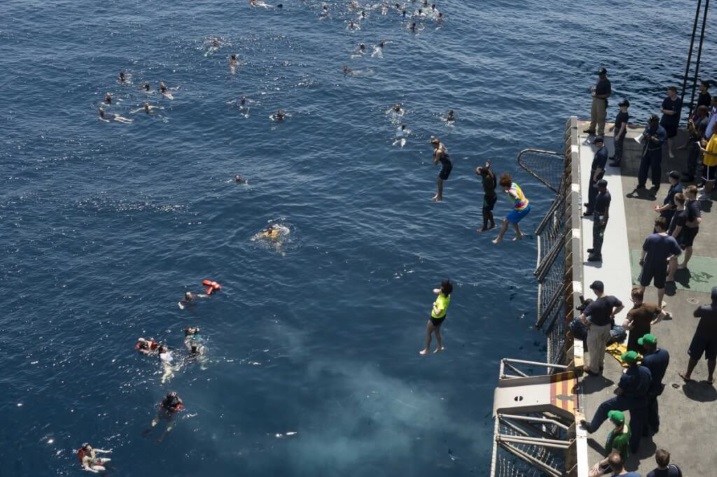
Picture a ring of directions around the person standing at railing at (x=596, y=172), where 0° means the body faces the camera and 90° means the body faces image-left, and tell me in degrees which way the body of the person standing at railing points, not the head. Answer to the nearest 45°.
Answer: approximately 90°

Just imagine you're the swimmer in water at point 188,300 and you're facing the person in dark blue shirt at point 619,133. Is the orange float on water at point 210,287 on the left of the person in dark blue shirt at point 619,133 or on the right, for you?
left

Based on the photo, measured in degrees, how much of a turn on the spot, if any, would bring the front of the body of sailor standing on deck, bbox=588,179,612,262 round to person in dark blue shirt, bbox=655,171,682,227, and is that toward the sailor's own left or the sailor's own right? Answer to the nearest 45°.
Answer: approximately 135° to the sailor's own right

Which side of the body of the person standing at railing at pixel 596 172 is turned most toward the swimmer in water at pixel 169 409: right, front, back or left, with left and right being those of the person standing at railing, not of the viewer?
front

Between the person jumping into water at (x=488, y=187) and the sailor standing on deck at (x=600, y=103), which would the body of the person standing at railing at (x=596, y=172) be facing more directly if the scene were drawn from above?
the person jumping into water

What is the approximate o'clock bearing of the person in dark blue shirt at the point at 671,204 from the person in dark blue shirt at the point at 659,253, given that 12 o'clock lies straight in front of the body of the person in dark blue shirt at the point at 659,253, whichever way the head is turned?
the person in dark blue shirt at the point at 671,204 is roughly at 12 o'clock from the person in dark blue shirt at the point at 659,253.

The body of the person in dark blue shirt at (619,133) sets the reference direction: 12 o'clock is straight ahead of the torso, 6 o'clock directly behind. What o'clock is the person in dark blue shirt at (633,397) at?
the person in dark blue shirt at (633,397) is roughly at 9 o'clock from the person in dark blue shirt at (619,133).

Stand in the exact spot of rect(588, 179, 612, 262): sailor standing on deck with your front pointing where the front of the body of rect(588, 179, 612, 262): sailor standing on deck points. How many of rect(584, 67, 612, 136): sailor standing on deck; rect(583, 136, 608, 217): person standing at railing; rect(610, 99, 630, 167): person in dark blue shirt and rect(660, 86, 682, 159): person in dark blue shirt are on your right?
4

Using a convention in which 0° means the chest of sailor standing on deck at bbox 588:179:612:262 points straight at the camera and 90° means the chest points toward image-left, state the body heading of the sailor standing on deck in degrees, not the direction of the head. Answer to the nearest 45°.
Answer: approximately 90°

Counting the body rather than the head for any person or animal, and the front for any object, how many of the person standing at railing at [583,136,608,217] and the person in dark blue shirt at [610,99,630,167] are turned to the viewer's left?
2

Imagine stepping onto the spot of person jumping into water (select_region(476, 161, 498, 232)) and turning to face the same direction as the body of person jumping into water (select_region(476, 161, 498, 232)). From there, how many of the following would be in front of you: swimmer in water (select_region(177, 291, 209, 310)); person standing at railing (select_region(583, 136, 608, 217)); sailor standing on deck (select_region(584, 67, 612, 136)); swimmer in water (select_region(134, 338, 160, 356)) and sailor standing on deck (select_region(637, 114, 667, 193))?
2

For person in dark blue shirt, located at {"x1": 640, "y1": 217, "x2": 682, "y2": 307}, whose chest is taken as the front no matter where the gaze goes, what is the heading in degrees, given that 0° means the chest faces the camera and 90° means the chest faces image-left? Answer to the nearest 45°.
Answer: approximately 180°

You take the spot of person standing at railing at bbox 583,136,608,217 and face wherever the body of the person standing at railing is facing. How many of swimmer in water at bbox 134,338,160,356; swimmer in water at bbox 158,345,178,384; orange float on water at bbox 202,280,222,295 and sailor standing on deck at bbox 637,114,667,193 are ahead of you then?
3

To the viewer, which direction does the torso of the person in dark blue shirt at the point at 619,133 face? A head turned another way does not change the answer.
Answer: to the viewer's left
